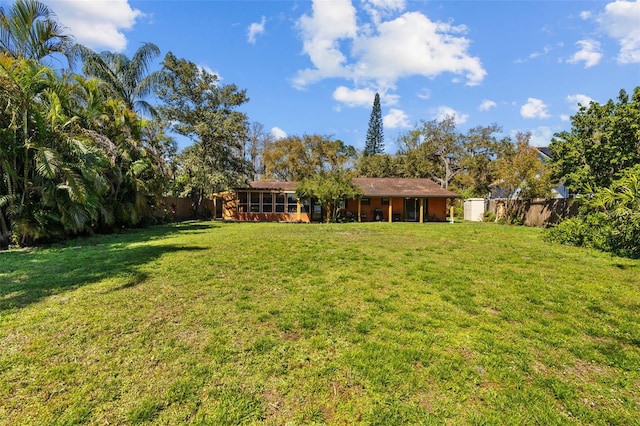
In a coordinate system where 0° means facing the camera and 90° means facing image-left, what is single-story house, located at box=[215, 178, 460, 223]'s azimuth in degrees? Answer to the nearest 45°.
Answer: approximately 0°

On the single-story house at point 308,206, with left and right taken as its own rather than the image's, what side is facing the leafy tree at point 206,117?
right

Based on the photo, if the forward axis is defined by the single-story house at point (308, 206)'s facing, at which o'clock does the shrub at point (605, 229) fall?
The shrub is roughly at 11 o'clock from the single-story house.

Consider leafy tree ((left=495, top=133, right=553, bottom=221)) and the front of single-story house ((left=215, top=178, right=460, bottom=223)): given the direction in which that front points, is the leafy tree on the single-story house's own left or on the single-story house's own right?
on the single-story house's own left

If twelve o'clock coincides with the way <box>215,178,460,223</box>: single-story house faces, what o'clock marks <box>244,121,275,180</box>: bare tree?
The bare tree is roughly at 5 o'clock from the single-story house.

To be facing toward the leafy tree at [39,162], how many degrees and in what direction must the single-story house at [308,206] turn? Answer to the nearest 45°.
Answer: approximately 45° to its right

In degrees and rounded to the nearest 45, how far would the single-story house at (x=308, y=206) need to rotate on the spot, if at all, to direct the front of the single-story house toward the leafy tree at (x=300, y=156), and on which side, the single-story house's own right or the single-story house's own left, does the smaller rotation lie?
approximately 180°
